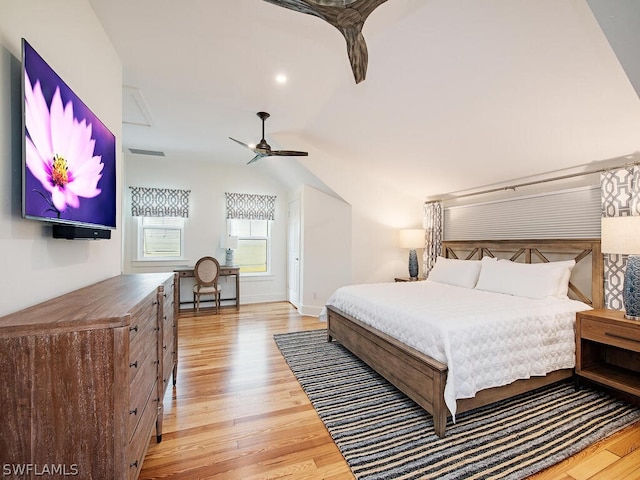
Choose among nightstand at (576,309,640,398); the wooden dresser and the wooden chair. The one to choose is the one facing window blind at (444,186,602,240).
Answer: the wooden dresser

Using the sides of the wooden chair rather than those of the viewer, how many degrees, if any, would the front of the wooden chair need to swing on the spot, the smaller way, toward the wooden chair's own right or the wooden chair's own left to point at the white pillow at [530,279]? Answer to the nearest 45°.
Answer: approximately 135° to the wooden chair's own right

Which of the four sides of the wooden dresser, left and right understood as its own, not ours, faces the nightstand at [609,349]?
front

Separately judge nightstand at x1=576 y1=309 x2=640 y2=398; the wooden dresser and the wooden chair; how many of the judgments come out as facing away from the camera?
1

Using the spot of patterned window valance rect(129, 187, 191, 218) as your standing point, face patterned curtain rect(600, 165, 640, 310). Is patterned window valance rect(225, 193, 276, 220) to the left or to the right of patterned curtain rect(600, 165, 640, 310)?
left

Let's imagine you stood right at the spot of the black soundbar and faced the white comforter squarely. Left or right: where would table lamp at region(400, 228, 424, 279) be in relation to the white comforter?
left

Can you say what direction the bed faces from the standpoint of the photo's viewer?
facing the viewer and to the left of the viewer

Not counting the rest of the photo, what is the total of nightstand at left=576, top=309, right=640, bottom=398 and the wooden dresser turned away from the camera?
0

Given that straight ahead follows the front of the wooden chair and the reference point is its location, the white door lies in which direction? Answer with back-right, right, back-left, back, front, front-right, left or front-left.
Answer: right

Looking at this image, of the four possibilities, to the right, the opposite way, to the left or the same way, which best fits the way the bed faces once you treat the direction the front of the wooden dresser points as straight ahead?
the opposite way

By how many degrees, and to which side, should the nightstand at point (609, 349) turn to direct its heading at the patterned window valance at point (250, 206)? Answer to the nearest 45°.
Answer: approximately 45° to its right

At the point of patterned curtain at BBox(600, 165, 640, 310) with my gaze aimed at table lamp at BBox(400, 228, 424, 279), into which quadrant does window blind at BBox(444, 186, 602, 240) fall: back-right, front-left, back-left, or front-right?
front-right

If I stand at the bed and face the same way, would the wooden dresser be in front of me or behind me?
in front

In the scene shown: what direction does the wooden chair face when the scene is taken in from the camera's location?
facing away from the viewer

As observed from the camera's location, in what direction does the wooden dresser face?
facing to the right of the viewer
